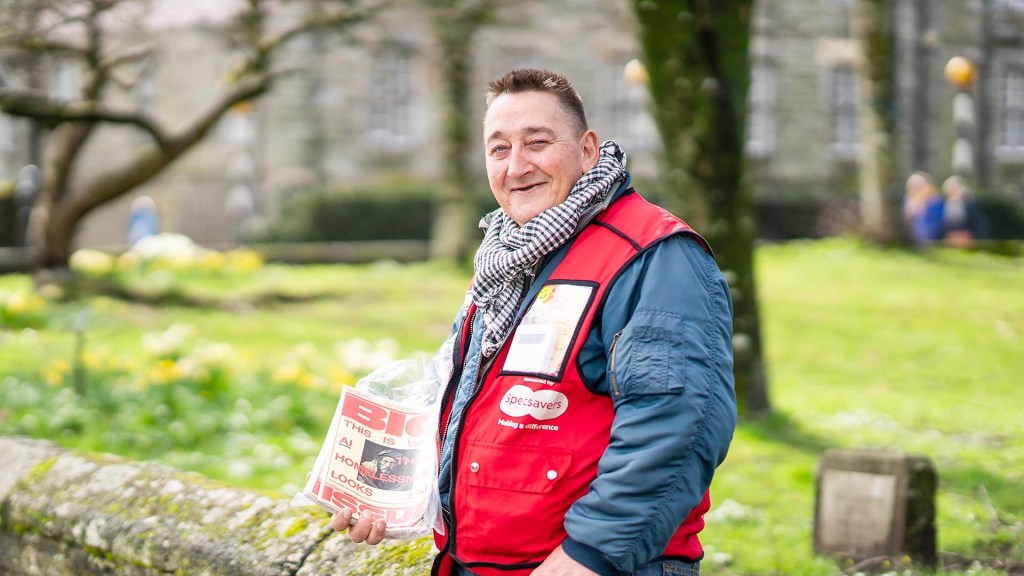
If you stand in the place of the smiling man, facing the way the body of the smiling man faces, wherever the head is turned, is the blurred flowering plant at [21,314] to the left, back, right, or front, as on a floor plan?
right

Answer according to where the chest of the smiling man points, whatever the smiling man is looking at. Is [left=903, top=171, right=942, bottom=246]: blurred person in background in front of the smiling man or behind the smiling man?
behind

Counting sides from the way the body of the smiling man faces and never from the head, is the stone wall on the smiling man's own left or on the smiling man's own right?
on the smiling man's own right

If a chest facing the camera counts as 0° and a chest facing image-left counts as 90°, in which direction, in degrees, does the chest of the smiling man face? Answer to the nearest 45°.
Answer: approximately 45°

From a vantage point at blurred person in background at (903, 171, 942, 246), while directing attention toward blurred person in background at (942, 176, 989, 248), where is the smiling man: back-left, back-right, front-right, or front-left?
back-right

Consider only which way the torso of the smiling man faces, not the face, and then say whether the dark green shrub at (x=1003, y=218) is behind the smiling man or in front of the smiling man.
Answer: behind

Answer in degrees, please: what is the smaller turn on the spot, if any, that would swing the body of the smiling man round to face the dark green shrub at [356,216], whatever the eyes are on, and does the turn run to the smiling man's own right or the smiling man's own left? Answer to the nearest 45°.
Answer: approximately 135° to the smiling man's own right

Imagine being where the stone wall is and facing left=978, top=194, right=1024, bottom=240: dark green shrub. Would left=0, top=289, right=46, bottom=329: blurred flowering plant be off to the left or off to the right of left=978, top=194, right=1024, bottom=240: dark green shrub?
left

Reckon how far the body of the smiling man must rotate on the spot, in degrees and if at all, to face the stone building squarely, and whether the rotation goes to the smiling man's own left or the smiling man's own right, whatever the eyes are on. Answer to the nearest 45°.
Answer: approximately 135° to the smiling man's own right

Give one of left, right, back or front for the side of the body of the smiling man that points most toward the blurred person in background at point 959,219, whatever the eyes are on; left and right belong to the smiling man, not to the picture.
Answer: back
